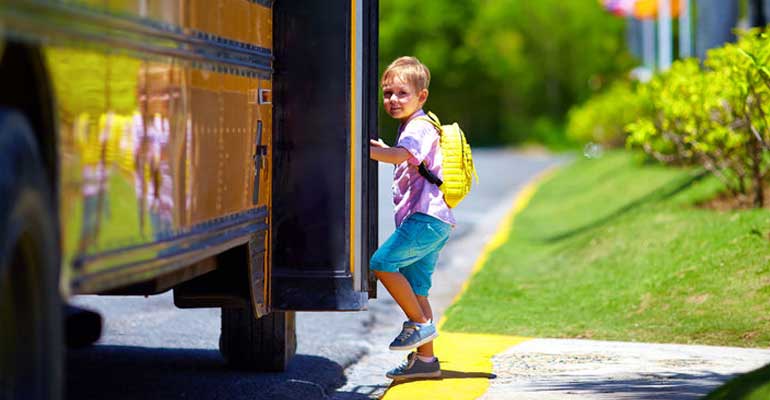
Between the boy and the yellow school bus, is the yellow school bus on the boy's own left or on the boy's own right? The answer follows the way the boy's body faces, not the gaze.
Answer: on the boy's own left

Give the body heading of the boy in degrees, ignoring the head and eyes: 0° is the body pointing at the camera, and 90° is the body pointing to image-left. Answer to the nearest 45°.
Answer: approximately 90°

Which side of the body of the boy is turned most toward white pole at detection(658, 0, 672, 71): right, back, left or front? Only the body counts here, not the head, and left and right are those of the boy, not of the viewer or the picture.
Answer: right

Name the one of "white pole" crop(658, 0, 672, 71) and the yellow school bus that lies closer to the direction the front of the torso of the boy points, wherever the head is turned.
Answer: the yellow school bus
